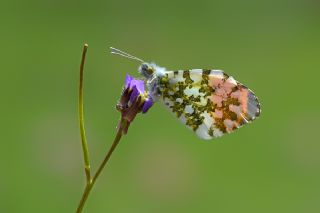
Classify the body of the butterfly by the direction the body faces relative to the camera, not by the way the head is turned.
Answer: to the viewer's left
